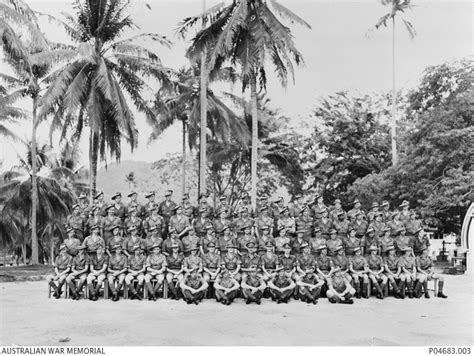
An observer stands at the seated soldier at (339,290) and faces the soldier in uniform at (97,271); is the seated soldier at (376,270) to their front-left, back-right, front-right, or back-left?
back-right

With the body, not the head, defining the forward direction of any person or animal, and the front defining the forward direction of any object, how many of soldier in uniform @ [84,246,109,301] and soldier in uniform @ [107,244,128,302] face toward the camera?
2

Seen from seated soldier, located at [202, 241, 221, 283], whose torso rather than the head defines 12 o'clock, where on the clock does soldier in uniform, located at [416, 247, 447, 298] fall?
The soldier in uniform is roughly at 9 o'clock from the seated soldier.

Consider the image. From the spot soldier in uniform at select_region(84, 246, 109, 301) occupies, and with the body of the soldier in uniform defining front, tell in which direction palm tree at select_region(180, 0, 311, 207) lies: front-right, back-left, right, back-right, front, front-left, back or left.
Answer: back-left

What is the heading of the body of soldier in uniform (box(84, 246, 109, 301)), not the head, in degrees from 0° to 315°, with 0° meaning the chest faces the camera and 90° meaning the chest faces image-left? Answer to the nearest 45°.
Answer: approximately 0°

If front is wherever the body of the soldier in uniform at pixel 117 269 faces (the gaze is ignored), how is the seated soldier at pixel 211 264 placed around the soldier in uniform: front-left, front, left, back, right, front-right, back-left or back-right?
left
